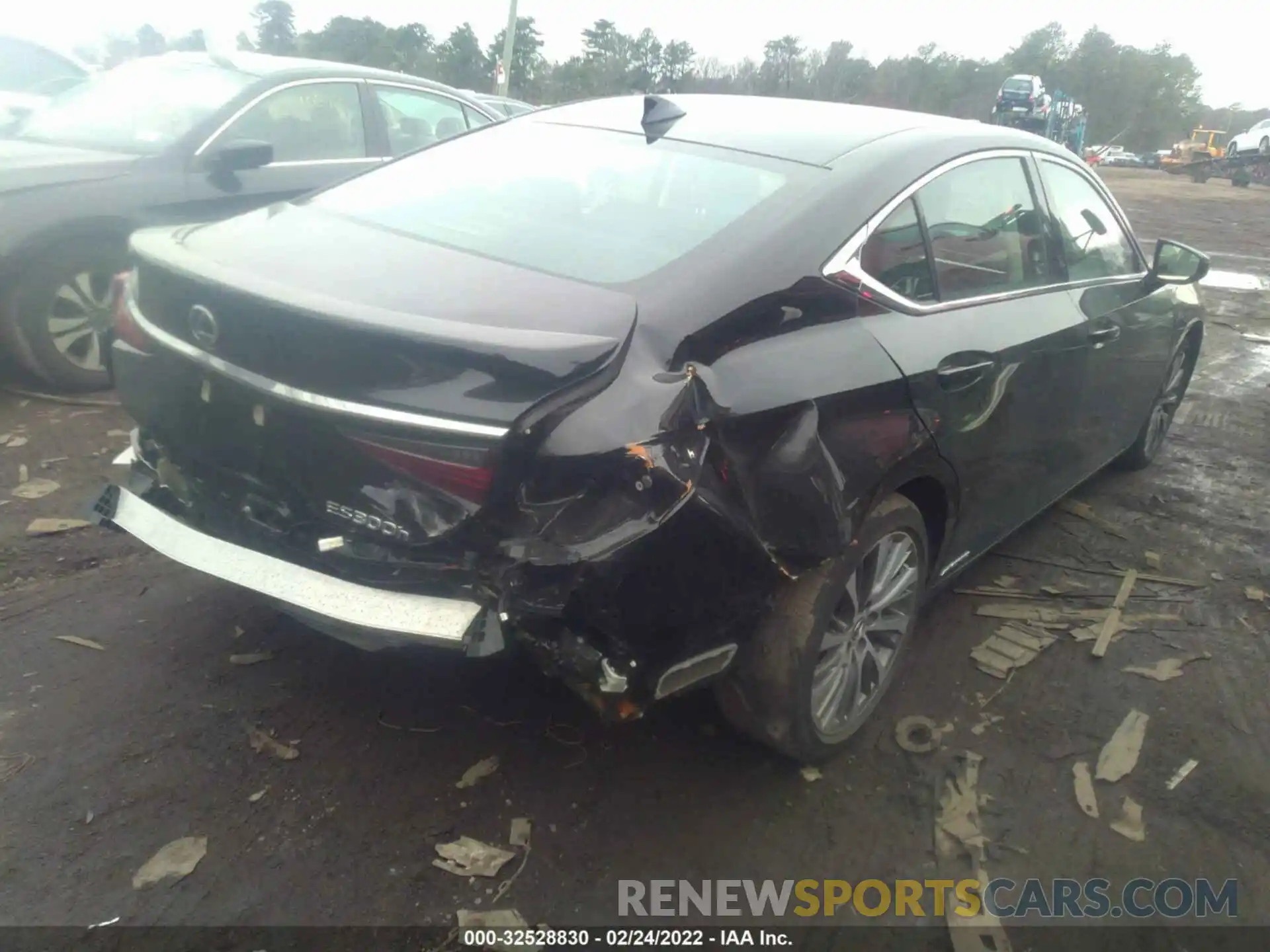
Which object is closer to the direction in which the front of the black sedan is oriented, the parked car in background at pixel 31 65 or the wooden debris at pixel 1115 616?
the wooden debris

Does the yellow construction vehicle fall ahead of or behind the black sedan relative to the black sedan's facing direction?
ahead

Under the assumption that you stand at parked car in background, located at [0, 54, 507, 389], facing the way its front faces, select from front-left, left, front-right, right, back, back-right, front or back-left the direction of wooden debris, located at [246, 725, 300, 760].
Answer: front-left

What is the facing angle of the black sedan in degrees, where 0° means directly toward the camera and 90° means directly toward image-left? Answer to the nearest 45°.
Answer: approximately 225°

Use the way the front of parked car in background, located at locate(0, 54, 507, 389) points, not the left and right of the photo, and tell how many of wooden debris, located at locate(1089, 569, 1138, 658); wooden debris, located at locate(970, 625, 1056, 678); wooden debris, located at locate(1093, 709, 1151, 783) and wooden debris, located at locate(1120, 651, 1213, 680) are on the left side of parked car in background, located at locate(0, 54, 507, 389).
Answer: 4

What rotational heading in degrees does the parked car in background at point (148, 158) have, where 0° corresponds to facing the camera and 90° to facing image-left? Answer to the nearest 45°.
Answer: approximately 45°

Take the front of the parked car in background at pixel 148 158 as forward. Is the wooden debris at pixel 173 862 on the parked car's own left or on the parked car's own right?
on the parked car's own left

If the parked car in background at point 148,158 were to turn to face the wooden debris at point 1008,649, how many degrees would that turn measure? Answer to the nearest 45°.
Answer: approximately 90° to its left
